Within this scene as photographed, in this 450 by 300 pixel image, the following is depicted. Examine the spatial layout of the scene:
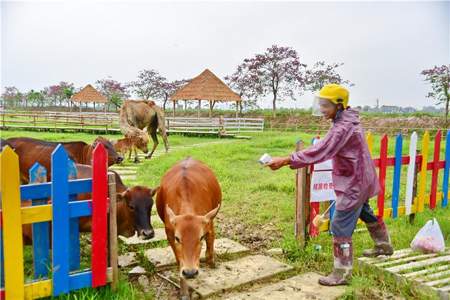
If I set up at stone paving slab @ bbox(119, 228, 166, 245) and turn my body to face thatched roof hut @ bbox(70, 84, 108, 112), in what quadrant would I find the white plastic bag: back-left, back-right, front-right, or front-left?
back-right

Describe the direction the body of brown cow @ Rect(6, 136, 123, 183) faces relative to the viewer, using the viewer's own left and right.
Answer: facing to the right of the viewer

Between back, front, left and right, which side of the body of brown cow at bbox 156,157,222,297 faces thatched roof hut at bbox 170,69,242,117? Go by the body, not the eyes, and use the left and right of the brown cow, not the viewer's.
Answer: back

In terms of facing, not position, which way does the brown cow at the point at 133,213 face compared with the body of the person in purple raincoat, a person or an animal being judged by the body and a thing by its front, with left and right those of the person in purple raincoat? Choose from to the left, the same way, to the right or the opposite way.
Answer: the opposite way

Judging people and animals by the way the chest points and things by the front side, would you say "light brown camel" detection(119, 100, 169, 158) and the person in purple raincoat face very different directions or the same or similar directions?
same or similar directions

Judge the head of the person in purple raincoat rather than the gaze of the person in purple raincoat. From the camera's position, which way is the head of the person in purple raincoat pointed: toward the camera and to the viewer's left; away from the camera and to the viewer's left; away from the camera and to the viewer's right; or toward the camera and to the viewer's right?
toward the camera and to the viewer's left

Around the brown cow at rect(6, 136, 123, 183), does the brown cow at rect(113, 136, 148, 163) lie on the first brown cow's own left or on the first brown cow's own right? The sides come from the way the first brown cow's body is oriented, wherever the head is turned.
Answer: on the first brown cow's own left

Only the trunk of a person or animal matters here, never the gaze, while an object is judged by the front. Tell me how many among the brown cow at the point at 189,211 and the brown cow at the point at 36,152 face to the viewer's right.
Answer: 1

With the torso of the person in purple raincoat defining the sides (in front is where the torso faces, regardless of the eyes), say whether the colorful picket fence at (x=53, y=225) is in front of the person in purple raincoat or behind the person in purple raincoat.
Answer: in front

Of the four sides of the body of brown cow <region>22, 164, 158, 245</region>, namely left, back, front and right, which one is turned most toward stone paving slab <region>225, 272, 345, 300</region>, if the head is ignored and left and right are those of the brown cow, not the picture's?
front

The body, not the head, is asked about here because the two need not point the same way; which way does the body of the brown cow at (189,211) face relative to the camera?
toward the camera

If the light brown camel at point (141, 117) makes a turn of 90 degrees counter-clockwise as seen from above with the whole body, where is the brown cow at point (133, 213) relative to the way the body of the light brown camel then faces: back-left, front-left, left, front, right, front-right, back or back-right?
front-left

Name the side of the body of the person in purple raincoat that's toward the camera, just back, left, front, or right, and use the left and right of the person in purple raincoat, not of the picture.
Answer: left

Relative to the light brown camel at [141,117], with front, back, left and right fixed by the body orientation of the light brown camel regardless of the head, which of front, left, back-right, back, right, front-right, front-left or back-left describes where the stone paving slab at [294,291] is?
back-left

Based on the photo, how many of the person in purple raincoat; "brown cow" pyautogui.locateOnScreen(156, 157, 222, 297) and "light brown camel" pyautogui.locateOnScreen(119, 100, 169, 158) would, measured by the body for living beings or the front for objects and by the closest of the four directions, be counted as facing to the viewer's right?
0

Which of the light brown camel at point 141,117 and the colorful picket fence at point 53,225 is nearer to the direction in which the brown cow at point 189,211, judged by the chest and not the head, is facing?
the colorful picket fence

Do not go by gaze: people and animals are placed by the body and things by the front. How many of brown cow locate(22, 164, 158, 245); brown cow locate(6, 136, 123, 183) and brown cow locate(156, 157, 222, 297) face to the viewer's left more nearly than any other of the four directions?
0

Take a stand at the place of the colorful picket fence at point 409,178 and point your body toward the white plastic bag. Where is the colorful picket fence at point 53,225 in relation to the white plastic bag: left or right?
right
